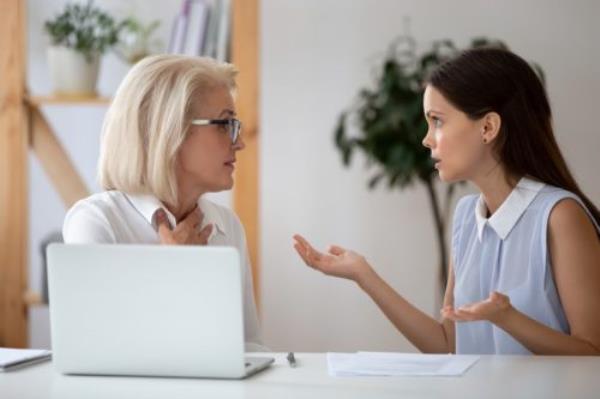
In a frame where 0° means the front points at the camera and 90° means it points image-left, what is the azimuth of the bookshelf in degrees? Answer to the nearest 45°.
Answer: approximately 0°

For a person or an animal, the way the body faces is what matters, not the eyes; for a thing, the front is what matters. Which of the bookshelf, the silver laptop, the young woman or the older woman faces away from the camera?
the silver laptop

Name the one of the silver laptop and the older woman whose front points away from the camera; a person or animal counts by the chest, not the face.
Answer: the silver laptop

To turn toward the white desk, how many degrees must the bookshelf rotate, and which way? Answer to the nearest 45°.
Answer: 0° — it already faces it

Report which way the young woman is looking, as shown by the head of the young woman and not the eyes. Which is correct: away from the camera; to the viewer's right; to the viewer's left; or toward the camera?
to the viewer's left

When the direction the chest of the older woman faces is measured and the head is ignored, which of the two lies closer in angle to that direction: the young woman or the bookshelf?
the young woman

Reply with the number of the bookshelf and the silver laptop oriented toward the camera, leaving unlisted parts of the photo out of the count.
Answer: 1

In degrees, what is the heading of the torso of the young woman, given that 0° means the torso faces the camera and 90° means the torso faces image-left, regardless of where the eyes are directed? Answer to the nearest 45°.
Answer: approximately 45°

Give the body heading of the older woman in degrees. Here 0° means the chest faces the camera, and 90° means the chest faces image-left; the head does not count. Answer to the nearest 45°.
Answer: approximately 315°

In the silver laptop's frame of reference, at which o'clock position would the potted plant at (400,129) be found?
The potted plant is roughly at 1 o'clock from the silver laptop.

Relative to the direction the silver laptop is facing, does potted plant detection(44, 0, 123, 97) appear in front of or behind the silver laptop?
in front

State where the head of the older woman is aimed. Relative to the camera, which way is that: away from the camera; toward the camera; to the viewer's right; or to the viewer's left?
to the viewer's right

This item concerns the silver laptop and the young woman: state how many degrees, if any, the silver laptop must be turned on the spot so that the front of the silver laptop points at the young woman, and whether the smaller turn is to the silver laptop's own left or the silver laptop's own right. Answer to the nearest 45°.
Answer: approximately 45° to the silver laptop's own right

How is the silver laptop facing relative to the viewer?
away from the camera

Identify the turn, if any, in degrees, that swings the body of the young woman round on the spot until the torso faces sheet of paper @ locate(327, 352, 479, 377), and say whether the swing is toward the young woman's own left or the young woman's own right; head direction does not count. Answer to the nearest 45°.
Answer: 0° — they already face it

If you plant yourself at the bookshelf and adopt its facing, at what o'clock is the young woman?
The young woman is roughly at 11 o'clock from the bookshelf.
